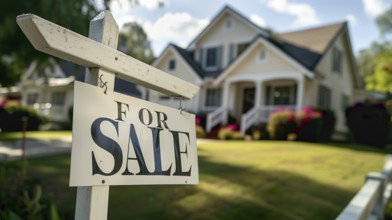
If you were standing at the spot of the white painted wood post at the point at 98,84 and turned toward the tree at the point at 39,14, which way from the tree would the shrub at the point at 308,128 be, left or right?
right

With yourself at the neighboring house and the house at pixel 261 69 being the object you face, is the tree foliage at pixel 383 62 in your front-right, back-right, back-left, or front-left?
front-left

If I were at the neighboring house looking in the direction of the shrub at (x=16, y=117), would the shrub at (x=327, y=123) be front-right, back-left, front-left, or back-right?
front-left

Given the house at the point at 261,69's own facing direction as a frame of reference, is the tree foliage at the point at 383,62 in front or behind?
behind

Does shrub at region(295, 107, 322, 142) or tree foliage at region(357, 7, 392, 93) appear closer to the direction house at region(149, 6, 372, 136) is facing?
the shrub

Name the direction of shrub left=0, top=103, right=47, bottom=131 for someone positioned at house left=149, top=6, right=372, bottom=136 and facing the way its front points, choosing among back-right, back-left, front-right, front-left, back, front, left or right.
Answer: front-right

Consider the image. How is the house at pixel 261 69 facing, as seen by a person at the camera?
facing the viewer and to the left of the viewer

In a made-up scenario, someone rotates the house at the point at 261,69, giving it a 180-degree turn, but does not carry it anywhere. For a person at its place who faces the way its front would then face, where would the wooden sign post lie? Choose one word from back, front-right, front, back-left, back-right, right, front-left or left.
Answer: back-right

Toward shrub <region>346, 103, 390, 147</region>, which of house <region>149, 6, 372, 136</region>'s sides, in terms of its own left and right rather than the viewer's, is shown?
left

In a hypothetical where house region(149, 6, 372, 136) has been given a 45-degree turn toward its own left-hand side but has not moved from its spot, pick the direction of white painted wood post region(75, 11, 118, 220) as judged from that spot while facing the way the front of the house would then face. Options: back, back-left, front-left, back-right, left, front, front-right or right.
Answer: front
